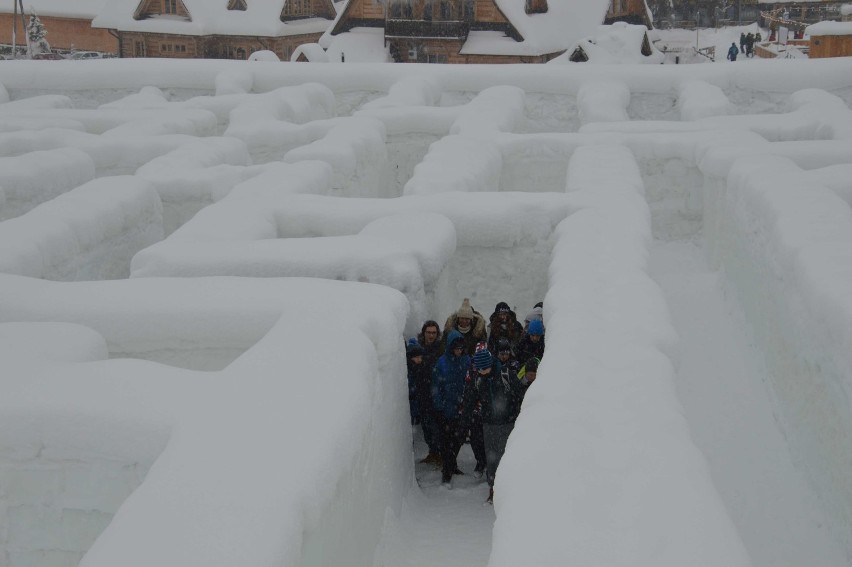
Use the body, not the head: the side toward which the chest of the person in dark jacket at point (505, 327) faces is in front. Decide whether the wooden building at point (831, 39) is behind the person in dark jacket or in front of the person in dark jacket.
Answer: behind

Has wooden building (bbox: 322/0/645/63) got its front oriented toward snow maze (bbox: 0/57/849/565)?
yes

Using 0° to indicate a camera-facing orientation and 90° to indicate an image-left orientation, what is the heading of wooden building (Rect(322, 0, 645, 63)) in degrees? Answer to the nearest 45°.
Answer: approximately 0°

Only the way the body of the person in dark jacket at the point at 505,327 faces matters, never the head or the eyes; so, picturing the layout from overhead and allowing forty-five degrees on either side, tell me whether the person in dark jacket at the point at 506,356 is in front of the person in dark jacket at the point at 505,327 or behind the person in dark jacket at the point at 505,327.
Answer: in front

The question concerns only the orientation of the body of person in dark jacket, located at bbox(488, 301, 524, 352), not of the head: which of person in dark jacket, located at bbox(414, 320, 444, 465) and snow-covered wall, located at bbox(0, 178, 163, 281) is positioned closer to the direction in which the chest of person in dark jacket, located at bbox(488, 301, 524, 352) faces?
the person in dark jacket

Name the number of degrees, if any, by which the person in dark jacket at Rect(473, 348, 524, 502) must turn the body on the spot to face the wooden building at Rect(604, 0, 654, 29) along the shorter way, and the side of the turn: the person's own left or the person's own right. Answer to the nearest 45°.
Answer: approximately 135° to the person's own right

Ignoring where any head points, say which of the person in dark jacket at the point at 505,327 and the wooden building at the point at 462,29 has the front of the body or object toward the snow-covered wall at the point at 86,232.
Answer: the wooden building

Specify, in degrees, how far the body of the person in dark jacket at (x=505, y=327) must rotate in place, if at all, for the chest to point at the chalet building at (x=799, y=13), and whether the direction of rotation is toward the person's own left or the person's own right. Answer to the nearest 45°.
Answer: approximately 180°

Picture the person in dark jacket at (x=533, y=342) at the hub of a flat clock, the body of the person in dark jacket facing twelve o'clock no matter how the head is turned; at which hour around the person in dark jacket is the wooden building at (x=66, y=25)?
The wooden building is roughly at 5 o'clock from the person in dark jacket.

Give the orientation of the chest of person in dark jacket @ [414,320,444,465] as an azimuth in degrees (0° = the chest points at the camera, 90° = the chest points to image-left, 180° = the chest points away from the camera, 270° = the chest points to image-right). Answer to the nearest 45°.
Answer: approximately 0°
